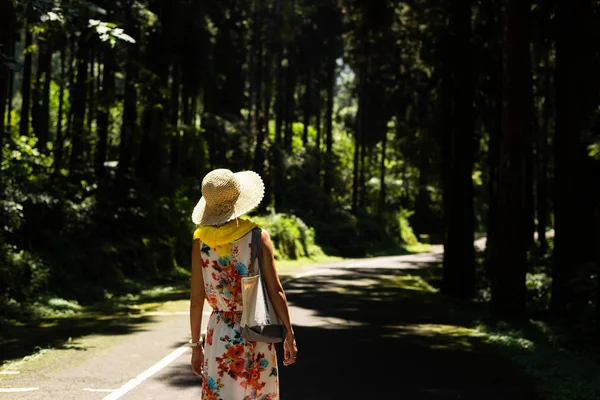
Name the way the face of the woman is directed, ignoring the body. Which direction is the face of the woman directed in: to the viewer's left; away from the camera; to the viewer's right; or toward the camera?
away from the camera

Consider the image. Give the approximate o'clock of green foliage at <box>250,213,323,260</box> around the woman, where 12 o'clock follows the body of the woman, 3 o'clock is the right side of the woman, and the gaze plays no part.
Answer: The green foliage is roughly at 12 o'clock from the woman.

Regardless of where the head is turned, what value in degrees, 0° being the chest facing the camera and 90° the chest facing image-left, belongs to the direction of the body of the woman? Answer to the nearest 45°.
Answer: approximately 180°
